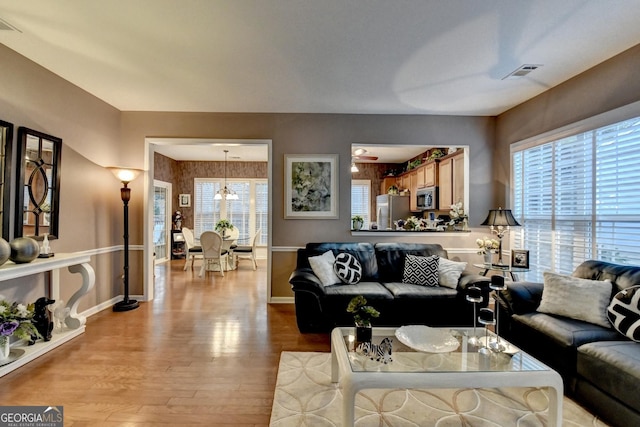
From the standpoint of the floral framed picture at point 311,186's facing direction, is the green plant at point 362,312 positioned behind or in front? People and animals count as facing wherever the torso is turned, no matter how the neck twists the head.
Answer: in front

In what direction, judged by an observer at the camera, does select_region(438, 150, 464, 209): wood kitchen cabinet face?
facing the viewer and to the left of the viewer

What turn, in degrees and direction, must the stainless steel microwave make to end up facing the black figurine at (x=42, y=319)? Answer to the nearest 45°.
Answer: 0° — it already faces it

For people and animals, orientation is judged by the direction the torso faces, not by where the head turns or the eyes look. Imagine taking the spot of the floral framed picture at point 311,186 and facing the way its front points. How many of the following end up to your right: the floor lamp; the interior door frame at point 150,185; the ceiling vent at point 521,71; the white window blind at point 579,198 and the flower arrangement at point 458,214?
2

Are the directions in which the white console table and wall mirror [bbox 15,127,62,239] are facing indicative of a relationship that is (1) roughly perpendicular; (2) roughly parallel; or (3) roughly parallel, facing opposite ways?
roughly parallel

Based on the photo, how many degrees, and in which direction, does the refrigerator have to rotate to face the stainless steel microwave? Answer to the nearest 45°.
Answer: approximately 90° to its left

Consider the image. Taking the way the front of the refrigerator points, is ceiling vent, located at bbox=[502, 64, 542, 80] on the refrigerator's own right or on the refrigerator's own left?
on the refrigerator's own left

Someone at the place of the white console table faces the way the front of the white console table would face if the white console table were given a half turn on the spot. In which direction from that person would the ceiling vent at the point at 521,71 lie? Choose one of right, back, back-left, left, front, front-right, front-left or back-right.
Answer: back

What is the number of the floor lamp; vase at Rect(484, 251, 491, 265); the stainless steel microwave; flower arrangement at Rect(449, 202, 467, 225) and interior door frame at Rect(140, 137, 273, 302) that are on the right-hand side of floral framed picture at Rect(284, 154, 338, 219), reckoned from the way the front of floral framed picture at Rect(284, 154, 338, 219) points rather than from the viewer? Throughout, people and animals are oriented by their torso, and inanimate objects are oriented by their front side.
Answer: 2

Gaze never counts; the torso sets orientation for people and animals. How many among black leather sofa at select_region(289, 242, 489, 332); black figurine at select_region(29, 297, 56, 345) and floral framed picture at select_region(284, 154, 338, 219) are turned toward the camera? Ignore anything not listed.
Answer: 2

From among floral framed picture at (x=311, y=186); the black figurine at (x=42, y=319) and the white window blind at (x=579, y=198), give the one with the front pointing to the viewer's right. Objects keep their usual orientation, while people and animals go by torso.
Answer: the black figurine

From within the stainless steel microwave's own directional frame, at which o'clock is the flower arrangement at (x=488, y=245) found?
The flower arrangement is roughly at 10 o'clock from the stainless steel microwave.

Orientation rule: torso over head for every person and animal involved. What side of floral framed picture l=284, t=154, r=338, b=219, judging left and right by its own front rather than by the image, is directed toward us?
front

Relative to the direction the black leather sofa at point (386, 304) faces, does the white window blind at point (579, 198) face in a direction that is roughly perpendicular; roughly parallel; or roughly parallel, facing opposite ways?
roughly perpendicular

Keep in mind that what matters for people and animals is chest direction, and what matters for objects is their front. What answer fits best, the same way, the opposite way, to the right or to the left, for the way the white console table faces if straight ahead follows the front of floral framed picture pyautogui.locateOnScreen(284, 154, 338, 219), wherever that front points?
to the left

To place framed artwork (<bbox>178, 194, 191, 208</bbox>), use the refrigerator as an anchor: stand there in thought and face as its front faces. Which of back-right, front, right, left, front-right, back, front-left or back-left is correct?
front-right

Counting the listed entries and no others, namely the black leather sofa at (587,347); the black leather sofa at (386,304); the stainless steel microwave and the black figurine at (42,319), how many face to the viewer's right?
1
